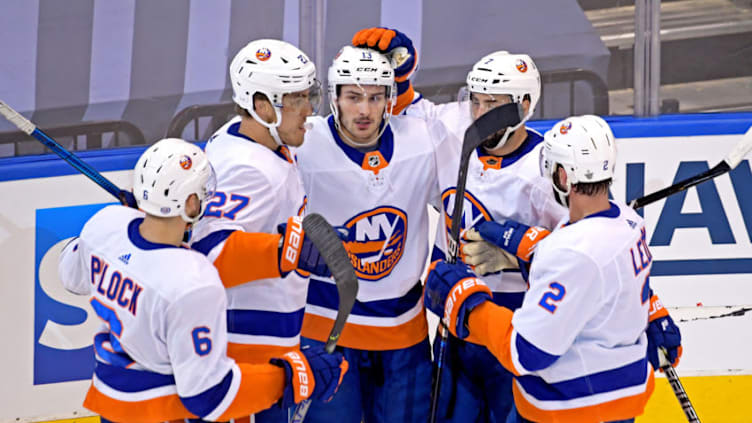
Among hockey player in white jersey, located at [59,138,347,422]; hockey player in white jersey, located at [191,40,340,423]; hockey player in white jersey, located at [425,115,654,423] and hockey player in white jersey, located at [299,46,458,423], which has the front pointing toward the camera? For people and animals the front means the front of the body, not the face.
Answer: hockey player in white jersey, located at [299,46,458,423]

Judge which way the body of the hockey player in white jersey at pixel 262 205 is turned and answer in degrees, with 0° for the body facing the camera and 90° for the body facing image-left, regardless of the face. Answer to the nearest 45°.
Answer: approximately 270°

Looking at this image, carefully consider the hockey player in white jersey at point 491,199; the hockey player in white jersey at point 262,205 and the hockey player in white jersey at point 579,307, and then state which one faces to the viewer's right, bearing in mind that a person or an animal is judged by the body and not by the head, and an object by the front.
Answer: the hockey player in white jersey at point 262,205

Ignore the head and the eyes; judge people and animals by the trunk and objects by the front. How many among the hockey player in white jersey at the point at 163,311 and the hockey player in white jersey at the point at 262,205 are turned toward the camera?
0

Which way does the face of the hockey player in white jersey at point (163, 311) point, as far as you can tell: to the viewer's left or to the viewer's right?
to the viewer's right

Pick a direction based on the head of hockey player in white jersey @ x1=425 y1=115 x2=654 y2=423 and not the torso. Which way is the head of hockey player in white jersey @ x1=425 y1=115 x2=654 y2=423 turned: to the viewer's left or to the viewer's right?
to the viewer's left

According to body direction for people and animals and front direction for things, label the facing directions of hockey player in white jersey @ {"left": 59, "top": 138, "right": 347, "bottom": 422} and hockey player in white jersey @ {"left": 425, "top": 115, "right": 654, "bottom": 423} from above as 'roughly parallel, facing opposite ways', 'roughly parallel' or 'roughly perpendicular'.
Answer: roughly perpendicular

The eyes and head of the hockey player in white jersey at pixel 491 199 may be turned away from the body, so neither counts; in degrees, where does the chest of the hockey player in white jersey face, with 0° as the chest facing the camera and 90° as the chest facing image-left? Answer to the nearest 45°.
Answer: approximately 45°

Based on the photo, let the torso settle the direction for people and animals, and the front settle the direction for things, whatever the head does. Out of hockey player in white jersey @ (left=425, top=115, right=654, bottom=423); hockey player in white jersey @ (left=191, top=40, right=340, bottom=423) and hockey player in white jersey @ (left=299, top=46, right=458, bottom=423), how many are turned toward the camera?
1

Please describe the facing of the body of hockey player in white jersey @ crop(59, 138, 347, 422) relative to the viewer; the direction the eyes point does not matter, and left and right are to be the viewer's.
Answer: facing away from the viewer and to the right of the viewer

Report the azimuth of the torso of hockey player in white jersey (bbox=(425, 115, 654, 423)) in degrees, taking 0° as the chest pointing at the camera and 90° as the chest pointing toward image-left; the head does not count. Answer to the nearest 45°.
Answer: approximately 135°
